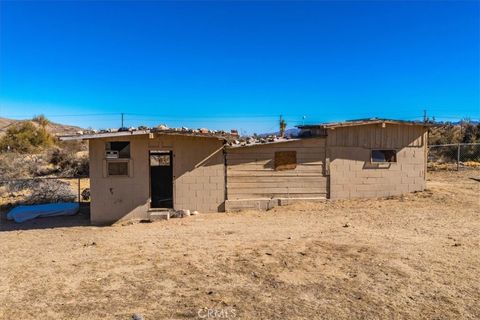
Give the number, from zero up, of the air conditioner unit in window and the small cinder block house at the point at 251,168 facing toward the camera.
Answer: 2

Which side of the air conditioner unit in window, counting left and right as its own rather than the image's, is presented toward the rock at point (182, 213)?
left

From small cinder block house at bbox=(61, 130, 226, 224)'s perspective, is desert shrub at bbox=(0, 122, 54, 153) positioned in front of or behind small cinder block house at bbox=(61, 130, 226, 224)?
behind

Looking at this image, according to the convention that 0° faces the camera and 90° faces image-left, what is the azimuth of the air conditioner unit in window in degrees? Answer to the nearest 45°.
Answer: approximately 0°

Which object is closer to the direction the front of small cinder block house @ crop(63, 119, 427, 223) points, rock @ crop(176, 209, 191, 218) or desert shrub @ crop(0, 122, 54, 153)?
the rock

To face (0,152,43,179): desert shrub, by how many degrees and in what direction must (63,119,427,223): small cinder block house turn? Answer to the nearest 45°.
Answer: approximately 135° to its right

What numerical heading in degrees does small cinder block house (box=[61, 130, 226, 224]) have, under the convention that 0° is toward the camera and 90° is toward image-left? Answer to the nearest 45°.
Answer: approximately 0°
